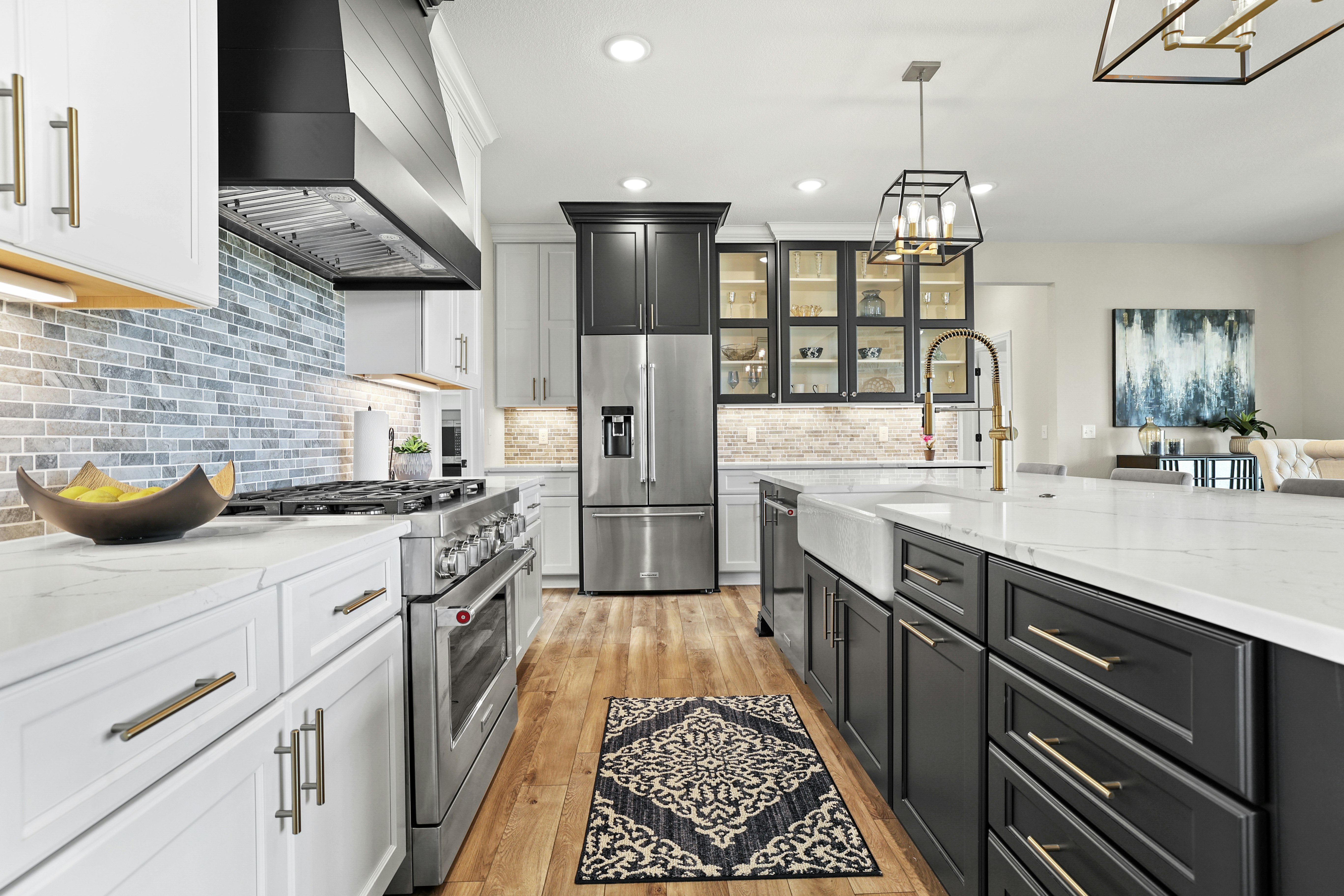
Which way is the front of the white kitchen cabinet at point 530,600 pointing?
to the viewer's right

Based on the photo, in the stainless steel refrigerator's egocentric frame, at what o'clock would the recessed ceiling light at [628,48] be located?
The recessed ceiling light is roughly at 12 o'clock from the stainless steel refrigerator.

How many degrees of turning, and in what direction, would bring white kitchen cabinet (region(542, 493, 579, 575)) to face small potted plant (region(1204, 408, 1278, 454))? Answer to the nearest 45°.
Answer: approximately 90° to its left

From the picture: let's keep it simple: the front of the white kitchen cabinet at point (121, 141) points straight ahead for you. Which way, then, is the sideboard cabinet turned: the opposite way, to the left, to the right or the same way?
to the right

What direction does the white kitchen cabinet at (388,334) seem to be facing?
to the viewer's right

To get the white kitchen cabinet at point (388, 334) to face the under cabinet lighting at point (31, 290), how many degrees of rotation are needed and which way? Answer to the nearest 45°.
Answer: approximately 135° to its right

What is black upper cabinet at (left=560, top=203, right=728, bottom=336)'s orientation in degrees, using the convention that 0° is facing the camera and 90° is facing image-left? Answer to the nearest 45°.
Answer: approximately 0°
